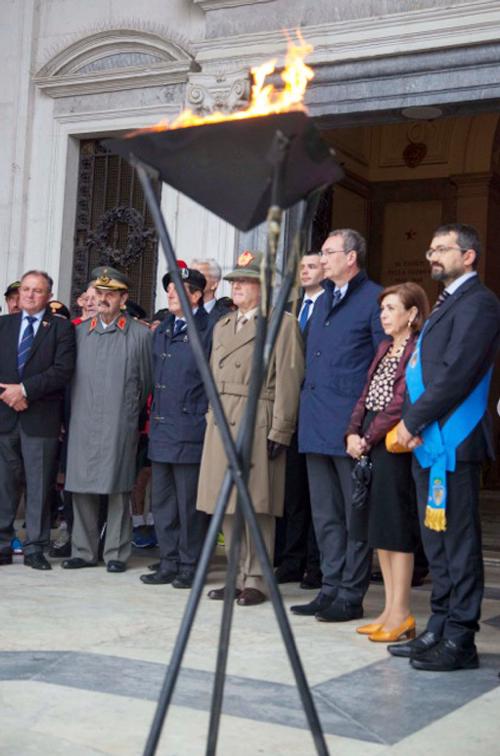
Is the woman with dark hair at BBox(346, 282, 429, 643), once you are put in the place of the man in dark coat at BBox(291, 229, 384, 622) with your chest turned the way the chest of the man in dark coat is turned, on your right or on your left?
on your left

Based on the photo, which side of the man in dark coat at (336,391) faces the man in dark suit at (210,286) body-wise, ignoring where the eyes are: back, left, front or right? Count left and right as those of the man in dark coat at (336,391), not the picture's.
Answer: right

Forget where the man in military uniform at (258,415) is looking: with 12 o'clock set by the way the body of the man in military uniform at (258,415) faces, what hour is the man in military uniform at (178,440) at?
the man in military uniform at (178,440) is roughly at 3 o'clock from the man in military uniform at (258,415).

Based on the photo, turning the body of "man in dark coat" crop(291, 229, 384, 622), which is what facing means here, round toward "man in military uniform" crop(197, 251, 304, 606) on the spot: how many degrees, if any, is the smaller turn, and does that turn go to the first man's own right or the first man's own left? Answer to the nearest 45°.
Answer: approximately 90° to the first man's own right

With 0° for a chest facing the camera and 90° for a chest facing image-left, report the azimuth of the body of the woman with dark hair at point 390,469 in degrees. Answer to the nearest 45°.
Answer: approximately 45°

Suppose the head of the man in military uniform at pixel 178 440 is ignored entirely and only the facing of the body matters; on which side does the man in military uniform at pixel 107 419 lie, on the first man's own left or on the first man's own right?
on the first man's own right

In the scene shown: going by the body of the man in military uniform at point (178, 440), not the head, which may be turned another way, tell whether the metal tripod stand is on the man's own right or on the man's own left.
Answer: on the man's own left

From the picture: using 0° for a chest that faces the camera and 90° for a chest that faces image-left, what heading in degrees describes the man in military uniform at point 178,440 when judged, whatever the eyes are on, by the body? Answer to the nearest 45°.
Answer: approximately 45°

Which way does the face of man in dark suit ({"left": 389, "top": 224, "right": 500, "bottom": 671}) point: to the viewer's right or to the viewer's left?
to the viewer's left

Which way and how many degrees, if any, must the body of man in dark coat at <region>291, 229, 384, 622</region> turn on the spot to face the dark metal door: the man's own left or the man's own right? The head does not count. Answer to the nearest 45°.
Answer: approximately 90° to the man's own right
